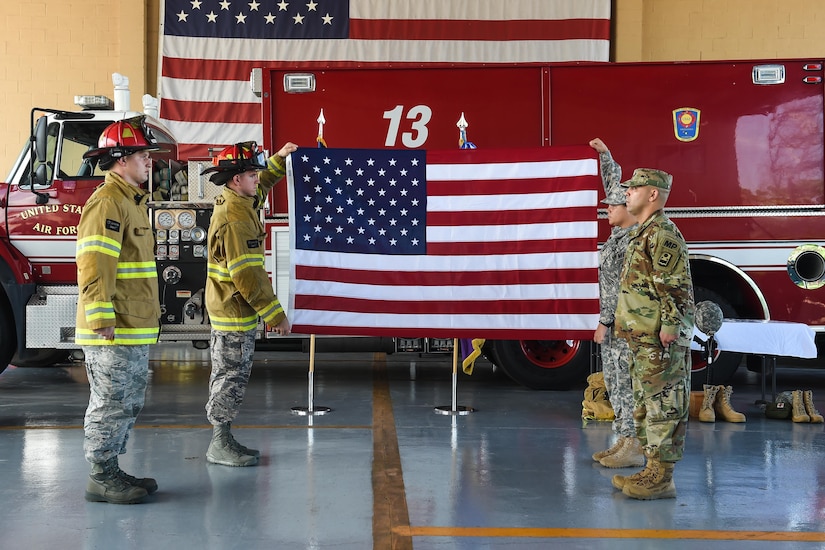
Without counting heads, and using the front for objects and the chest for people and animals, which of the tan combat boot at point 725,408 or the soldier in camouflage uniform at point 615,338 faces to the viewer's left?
the soldier in camouflage uniform

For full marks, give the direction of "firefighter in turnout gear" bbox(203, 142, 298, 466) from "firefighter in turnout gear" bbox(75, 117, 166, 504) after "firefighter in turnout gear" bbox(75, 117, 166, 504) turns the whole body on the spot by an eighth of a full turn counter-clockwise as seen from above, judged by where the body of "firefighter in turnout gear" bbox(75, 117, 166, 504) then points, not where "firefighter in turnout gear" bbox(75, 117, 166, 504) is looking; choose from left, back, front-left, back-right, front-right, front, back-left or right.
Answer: front

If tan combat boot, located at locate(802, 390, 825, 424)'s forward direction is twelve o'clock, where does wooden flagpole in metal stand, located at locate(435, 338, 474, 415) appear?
The wooden flagpole in metal stand is roughly at 4 o'clock from the tan combat boot.

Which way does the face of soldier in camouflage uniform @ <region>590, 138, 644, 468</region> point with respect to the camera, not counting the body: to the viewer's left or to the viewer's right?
to the viewer's left

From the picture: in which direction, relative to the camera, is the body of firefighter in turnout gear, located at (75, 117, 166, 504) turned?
to the viewer's right

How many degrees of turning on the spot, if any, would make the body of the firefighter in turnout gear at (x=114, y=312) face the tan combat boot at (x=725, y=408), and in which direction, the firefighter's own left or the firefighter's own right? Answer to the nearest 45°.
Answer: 0° — they already face it

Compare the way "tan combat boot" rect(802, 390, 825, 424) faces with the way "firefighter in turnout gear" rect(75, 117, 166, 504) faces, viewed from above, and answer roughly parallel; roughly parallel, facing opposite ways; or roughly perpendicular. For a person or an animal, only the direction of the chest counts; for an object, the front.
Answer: roughly perpendicular

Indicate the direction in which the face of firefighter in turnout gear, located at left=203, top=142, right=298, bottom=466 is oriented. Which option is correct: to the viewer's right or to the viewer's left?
to the viewer's right

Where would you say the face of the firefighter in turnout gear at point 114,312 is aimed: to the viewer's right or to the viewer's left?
to the viewer's right

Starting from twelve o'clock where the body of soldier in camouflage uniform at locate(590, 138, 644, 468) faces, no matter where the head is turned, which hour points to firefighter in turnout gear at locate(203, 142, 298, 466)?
The firefighter in turnout gear is roughly at 11 o'clock from the soldier in camouflage uniform.

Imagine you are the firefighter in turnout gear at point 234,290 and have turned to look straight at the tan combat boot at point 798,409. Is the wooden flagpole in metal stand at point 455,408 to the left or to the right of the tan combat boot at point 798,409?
left

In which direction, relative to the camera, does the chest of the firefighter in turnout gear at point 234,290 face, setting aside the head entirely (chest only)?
to the viewer's right

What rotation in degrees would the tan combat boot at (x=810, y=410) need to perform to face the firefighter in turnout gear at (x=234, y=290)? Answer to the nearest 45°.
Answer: approximately 90° to its right

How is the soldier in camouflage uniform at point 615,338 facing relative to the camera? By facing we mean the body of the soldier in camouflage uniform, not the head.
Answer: to the viewer's left

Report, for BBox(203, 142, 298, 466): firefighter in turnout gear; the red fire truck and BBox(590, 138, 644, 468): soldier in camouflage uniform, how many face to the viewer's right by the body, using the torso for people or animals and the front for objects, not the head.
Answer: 1

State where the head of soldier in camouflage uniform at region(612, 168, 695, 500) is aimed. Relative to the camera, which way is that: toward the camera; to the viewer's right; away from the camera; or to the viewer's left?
to the viewer's left

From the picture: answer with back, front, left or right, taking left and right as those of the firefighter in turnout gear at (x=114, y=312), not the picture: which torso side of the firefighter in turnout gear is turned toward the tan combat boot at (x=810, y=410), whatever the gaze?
front

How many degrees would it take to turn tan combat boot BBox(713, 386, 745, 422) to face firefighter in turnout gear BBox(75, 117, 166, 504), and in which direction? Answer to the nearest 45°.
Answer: approximately 90° to its right

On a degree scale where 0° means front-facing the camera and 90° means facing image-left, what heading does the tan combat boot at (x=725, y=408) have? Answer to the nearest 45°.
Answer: approximately 315°
